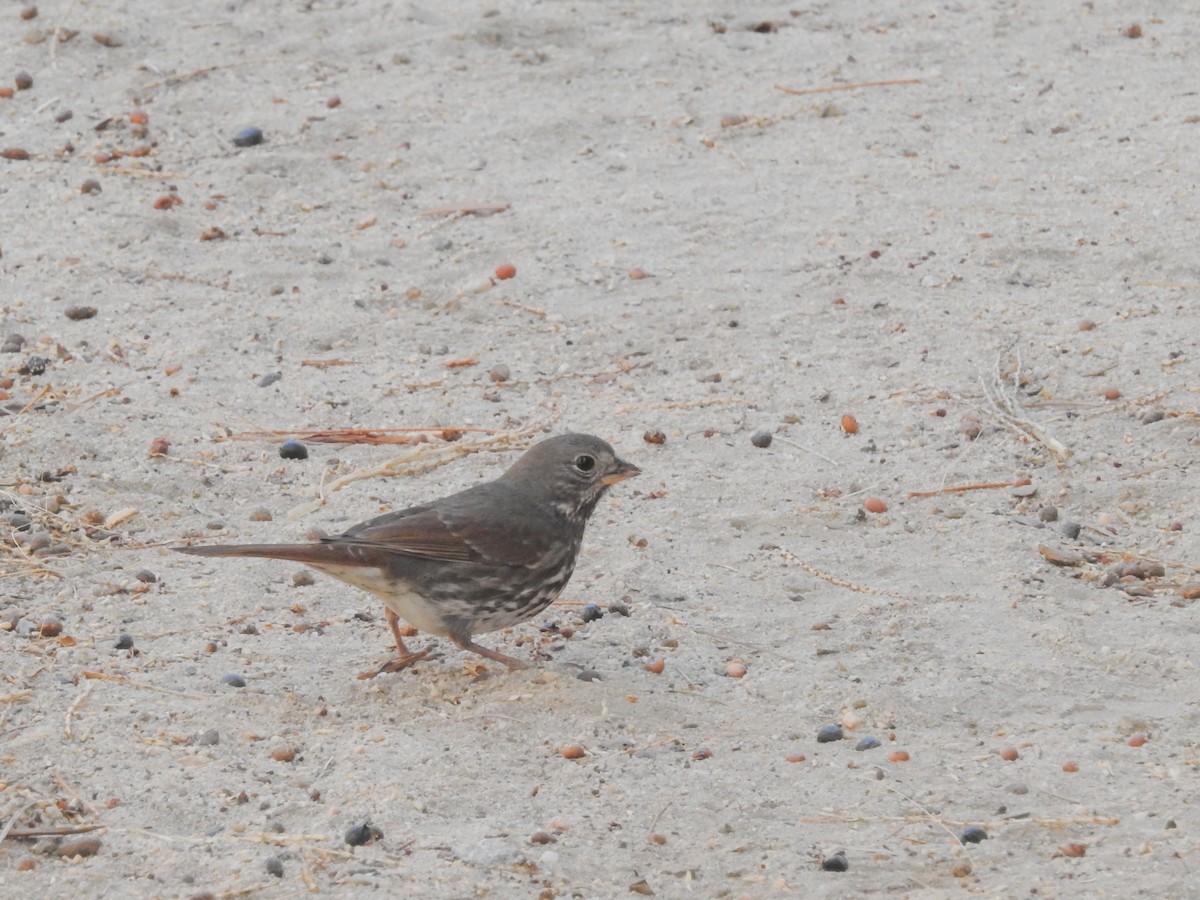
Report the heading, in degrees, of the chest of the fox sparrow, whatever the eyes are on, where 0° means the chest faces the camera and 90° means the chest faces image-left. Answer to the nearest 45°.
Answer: approximately 270°

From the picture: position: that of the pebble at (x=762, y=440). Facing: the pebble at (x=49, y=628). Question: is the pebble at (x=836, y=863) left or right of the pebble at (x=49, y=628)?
left

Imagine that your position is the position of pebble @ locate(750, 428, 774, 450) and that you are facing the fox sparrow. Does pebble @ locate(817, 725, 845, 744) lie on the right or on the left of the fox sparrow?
left

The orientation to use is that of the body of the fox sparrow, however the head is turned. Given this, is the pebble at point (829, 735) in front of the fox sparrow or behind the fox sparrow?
in front

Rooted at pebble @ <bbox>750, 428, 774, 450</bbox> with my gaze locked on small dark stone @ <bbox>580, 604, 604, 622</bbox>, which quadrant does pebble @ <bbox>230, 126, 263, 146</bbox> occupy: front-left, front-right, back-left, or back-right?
back-right

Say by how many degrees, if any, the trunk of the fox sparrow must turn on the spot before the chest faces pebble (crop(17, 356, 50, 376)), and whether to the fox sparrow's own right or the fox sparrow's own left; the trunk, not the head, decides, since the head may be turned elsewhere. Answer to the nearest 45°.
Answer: approximately 135° to the fox sparrow's own left

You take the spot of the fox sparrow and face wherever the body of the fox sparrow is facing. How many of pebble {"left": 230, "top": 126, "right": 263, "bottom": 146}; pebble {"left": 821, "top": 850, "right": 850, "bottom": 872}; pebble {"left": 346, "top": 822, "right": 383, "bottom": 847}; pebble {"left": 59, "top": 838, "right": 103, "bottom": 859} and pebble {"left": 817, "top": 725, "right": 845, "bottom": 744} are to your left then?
1

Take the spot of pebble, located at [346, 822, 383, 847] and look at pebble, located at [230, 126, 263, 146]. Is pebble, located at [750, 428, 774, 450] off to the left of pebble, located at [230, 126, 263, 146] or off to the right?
right

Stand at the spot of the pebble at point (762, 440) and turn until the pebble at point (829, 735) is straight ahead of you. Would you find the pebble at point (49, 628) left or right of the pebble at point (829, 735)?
right

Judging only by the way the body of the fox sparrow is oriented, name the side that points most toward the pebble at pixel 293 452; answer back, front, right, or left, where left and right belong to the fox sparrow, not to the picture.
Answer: left

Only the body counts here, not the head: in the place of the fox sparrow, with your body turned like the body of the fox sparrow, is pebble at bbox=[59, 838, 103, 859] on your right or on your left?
on your right

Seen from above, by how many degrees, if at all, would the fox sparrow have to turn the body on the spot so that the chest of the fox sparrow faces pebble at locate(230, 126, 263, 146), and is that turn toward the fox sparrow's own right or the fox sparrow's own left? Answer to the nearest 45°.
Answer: approximately 90° to the fox sparrow's own left
